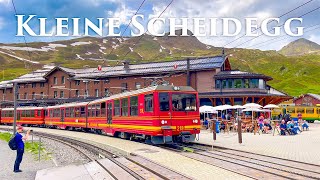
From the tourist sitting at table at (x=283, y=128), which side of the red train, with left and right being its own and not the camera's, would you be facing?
left

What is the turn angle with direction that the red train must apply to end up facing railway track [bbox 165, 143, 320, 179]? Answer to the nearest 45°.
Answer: approximately 45° to its right

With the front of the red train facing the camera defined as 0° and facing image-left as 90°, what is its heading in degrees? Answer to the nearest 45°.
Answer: approximately 315°
